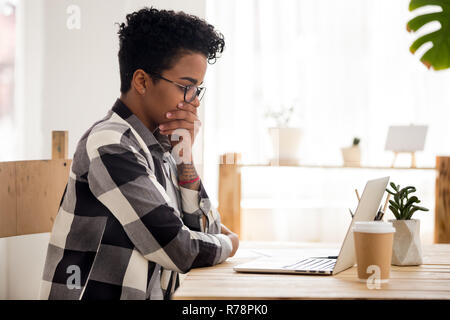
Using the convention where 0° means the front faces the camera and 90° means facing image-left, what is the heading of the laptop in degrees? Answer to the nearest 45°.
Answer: approximately 90°

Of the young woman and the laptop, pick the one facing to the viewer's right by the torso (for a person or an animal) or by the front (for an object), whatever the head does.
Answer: the young woman

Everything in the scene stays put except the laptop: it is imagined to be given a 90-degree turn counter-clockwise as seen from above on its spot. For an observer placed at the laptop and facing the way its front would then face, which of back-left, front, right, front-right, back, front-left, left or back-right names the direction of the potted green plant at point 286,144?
back

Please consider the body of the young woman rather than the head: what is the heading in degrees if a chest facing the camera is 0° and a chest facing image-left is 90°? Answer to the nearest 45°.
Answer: approximately 270°

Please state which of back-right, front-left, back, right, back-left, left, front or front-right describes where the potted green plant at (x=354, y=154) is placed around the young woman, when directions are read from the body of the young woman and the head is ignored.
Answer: front-left

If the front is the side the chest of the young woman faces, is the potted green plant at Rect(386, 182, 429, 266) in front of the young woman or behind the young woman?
in front

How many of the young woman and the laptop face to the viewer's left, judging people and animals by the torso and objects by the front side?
1

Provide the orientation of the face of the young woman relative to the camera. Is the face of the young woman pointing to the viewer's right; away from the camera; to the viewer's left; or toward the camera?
to the viewer's right

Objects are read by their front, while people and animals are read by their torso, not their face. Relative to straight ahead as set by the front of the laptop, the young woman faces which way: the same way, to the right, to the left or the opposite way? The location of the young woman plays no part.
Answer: the opposite way

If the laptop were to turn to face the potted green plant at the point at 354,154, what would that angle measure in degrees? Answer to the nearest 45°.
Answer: approximately 90° to its right
